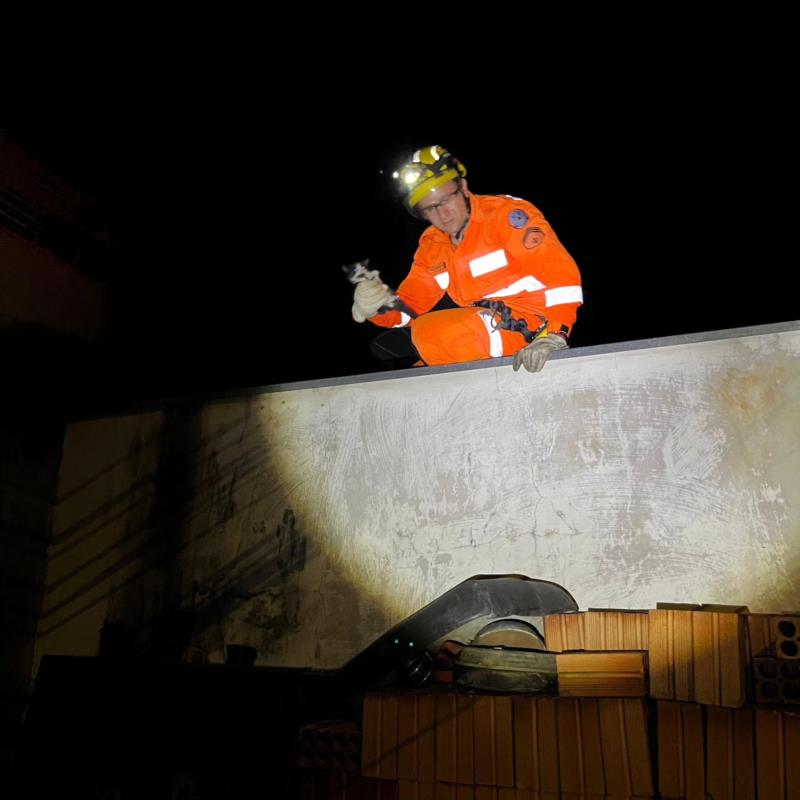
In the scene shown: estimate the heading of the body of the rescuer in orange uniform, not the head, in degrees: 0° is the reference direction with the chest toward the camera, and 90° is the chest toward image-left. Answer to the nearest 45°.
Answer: approximately 45°
